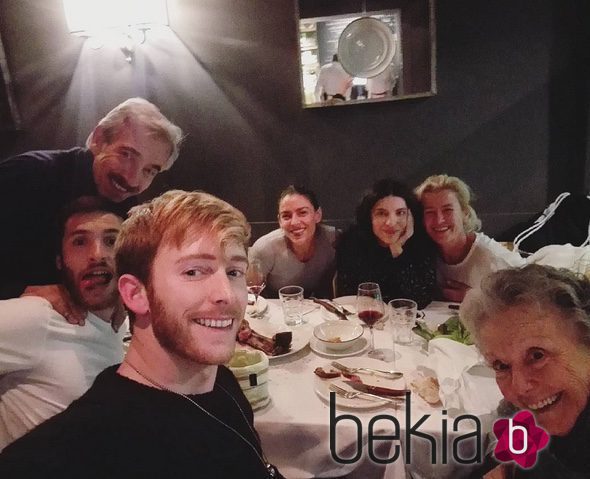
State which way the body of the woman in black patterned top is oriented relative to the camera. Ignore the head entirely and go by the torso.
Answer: toward the camera

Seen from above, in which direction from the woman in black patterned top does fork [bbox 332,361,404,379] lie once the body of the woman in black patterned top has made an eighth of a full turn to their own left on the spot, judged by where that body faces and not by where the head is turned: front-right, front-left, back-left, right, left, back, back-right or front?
front-right

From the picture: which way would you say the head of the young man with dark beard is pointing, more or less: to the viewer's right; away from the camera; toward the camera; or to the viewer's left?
toward the camera

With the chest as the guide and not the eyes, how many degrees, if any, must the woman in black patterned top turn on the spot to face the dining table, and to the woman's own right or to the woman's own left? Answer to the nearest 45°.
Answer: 0° — they already face it

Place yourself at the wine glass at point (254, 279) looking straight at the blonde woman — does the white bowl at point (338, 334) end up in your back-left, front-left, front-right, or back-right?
front-right

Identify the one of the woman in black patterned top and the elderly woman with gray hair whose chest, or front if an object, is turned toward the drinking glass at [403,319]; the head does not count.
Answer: the woman in black patterned top

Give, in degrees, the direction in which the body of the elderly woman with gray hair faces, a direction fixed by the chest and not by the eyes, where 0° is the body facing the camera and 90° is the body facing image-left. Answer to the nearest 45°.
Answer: approximately 45°

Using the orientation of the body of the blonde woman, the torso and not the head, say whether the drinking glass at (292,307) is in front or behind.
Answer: in front

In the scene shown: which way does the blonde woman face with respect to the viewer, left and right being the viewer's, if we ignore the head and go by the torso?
facing the viewer and to the left of the viewer

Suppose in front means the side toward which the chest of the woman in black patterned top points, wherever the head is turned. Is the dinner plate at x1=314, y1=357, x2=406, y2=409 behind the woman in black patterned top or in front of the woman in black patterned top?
in front

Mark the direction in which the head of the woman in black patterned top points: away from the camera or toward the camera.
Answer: toward the camera

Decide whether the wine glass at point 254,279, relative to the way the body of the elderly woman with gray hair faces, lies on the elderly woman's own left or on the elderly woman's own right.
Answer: on the elderly woman's own right

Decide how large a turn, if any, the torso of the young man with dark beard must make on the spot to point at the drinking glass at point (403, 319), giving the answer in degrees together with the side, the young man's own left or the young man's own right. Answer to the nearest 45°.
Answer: approximately 45° to the young man's own left

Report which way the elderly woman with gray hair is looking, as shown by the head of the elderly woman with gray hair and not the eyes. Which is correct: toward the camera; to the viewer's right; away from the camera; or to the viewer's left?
toward the camera

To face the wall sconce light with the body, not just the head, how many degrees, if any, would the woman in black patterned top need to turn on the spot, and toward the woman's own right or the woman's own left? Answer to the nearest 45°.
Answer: approximately 135° to the woman's own right

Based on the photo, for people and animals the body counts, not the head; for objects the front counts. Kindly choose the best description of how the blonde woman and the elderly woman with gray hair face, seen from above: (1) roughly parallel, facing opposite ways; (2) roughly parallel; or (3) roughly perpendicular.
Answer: roughly parallel

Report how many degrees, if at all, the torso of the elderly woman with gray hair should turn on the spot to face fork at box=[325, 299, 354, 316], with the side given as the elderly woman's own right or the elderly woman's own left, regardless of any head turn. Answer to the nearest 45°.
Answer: approximately 90° to the elderly woman's own right

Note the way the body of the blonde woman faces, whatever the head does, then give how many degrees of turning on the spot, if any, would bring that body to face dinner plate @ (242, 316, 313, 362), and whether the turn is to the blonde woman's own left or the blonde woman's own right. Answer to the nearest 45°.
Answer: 0° — they already face it

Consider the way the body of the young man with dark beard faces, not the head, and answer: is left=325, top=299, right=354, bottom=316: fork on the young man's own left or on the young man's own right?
on the young man's own left
